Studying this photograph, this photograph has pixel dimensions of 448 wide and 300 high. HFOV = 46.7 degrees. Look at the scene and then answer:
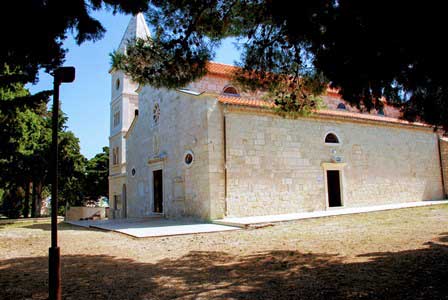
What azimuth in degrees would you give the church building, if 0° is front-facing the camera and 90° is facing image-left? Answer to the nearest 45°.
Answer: approximately 45°

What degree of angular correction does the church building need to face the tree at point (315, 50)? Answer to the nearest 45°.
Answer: approximately 45° to its left

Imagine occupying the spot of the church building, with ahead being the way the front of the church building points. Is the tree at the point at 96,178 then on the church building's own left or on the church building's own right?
on the church building's own right

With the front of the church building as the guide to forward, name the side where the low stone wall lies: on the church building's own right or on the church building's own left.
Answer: on the church building's own right
